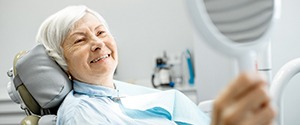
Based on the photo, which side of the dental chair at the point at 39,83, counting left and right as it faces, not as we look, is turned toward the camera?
right

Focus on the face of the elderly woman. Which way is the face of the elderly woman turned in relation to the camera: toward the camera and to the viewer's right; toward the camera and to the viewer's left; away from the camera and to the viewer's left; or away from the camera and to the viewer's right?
toward the camera and to the viewer's right
